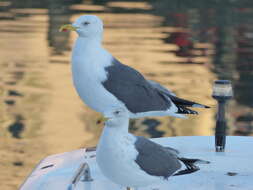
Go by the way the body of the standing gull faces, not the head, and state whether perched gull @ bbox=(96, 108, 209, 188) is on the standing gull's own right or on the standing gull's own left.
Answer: on the standing gull's own left

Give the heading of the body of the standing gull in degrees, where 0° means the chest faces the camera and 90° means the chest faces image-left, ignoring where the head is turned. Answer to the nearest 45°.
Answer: approximately 90°
